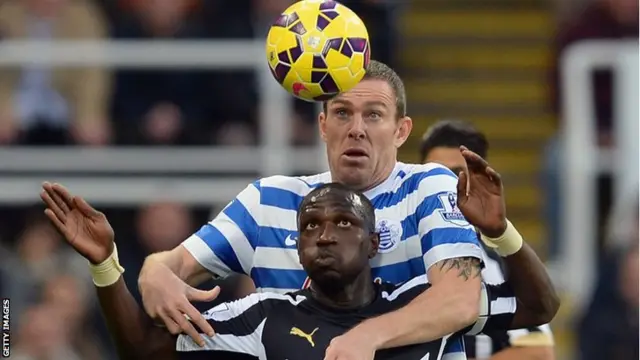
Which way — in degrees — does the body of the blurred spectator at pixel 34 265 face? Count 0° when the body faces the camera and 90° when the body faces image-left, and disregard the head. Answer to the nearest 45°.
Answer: approximately 0°

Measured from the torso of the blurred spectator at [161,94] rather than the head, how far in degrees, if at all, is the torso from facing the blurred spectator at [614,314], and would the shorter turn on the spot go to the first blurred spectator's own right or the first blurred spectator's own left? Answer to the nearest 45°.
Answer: approximately 45° to the first blurred spectator's own left

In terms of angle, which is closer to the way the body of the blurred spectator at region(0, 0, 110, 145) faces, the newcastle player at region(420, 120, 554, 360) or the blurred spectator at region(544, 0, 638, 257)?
the newcastle player

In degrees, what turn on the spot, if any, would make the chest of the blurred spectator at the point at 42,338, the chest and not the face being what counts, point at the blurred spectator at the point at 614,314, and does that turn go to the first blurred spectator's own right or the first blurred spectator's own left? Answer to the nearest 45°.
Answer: approximately 90° to the first blurred spectator's own left

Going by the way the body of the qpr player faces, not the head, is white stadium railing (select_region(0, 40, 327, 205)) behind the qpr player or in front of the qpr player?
behind
